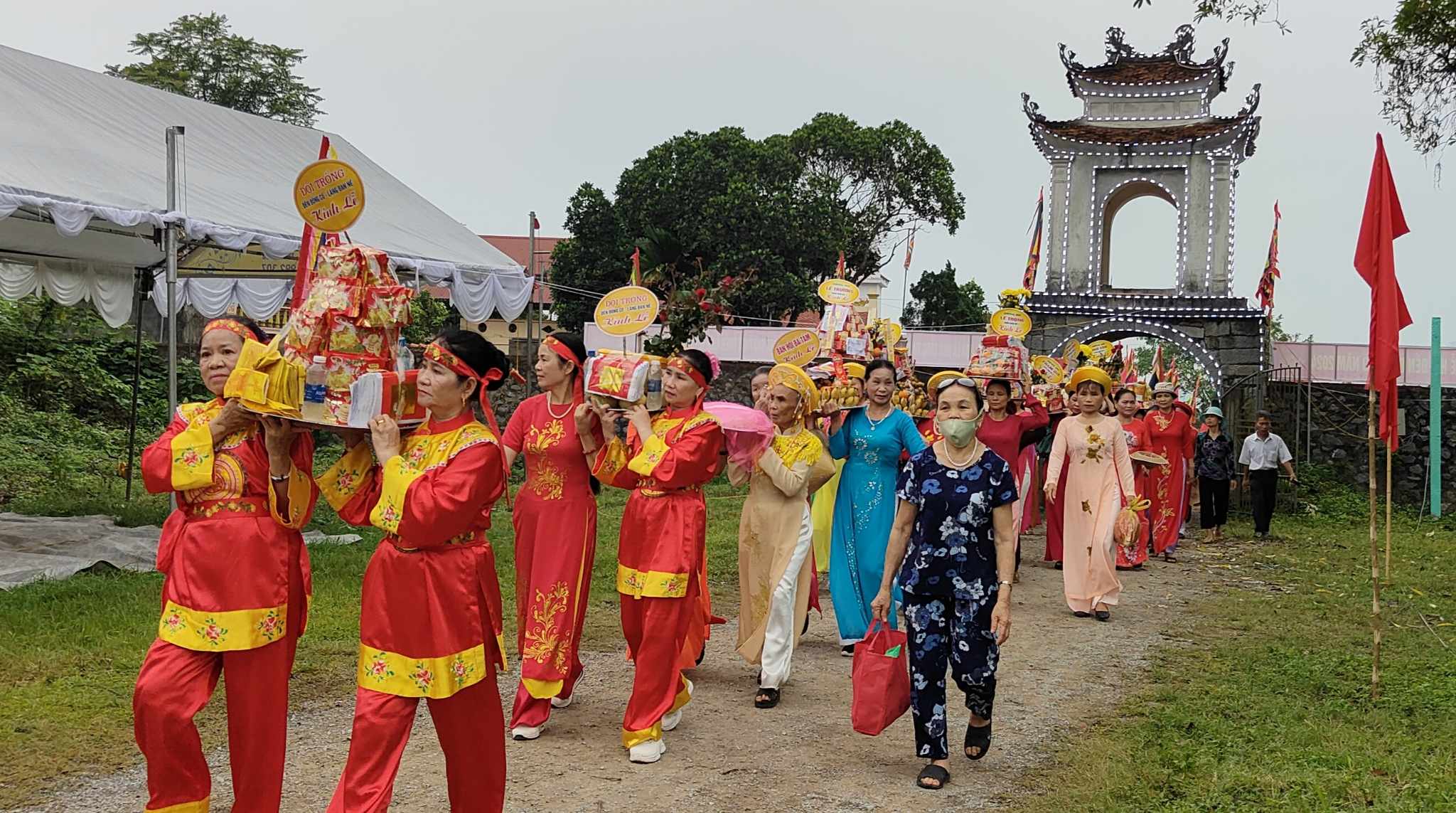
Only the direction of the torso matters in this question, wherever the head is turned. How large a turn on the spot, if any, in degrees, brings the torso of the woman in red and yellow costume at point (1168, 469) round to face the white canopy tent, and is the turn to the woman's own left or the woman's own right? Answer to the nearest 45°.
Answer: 0° — they already face it

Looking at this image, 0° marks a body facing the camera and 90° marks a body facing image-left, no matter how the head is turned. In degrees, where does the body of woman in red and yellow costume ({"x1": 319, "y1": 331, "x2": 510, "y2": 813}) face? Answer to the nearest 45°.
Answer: approximately 45°

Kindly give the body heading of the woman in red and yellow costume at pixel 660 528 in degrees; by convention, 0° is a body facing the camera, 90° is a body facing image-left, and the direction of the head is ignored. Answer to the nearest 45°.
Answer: approximately 45°

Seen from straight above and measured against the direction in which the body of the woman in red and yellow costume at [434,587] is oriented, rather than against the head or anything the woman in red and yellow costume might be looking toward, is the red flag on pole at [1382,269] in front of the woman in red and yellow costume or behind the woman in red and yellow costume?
behind

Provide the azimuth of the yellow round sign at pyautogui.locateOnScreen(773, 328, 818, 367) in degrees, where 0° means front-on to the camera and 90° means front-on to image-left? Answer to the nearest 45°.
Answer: approximately 0°

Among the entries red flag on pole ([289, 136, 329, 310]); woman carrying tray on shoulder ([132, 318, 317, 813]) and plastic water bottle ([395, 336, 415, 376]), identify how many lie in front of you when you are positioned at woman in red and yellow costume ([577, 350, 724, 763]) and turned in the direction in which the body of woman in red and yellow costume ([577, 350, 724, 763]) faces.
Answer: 3
